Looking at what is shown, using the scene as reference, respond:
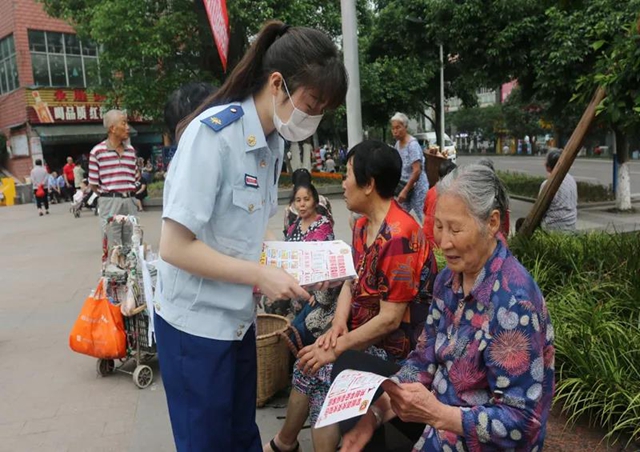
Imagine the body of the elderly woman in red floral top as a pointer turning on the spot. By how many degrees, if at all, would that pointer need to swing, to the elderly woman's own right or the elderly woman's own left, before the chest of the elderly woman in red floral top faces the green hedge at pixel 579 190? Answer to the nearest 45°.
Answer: approximately 135° to the elderly woman's own right

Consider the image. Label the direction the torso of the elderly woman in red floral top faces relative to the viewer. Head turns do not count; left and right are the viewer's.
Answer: facing to the left of the viewer

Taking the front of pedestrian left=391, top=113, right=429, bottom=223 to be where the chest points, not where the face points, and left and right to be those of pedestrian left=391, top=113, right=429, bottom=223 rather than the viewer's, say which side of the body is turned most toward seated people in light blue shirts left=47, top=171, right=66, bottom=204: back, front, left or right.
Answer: right

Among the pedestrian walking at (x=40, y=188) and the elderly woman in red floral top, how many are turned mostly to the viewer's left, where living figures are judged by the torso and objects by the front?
1

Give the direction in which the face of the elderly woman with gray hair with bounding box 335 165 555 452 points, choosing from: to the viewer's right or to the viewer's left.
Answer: to the viewer's left

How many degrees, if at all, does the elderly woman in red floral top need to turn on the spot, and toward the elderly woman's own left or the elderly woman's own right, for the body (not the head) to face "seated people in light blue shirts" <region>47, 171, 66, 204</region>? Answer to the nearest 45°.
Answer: approximately 45° to the elderly woman's own right

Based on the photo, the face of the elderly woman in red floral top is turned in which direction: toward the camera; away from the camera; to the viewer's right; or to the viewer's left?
to the viewer's left
